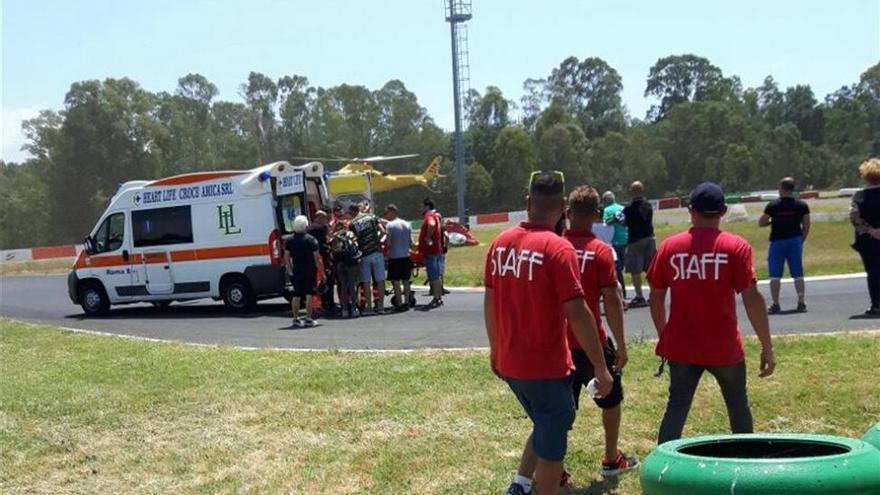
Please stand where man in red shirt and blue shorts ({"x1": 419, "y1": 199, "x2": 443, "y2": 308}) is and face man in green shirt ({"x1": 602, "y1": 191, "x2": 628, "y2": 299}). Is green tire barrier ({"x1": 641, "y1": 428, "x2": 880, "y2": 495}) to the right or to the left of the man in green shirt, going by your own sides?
right

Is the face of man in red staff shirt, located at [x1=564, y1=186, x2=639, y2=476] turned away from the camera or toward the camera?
away from the camera

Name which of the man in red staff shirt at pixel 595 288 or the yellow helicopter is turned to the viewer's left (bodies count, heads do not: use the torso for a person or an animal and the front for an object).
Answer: the yellow helicopter

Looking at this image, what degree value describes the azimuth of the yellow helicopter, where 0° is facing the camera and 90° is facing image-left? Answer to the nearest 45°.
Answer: approximately 90°

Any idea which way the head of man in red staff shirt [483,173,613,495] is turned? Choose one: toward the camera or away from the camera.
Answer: away from the camera

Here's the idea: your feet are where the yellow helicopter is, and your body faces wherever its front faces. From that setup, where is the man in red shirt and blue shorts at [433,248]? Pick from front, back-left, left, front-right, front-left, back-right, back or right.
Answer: left

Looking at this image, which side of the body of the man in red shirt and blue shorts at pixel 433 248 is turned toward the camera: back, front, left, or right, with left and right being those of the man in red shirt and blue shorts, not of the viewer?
left

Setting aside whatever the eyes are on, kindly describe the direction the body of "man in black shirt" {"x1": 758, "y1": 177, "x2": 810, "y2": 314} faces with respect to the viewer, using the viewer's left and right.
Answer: facing away from the viewer

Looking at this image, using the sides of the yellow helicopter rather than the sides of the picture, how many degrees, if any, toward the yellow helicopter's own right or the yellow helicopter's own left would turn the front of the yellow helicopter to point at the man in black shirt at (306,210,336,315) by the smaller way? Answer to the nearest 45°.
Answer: approximately 90° to the yellow helicopter's own left

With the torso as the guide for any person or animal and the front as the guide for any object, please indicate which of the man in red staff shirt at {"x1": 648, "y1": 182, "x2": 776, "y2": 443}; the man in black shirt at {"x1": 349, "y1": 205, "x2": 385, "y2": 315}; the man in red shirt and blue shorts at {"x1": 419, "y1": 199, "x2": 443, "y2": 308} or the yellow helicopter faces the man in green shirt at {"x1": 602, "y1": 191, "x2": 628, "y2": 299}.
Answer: the man in red staff shirt at {"x1": 648, "y1": 182, "x2": 776, "y2": 443}

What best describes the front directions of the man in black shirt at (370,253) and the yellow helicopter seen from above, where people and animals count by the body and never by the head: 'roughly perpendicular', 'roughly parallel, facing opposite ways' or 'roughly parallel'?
roughly perpendicular

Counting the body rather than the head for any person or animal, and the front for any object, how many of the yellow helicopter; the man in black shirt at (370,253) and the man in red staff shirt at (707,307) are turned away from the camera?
2

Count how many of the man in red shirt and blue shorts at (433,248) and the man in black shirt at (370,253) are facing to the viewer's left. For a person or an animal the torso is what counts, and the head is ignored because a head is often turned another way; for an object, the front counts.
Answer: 1

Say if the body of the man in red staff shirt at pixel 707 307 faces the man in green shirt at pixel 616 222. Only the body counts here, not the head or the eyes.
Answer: yes

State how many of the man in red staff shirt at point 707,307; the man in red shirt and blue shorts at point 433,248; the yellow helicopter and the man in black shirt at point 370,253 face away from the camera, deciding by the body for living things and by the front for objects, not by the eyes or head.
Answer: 2

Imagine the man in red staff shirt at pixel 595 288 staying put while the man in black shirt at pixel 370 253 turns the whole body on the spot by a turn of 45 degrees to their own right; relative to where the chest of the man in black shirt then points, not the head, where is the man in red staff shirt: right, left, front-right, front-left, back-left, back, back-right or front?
back-right
